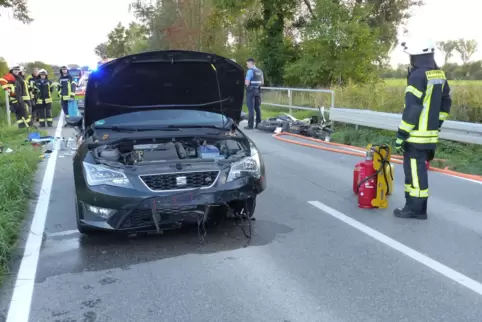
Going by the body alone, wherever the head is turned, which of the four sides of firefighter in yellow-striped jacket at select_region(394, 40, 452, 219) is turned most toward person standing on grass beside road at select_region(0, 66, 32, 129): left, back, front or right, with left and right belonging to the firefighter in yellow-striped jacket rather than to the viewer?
front

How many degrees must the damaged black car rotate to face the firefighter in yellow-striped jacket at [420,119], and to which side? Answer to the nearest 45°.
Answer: approximately 90° to its left

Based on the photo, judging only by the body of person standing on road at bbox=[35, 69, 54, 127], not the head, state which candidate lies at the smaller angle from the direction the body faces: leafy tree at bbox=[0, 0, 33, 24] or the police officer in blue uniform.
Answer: the police officer in blue uniform

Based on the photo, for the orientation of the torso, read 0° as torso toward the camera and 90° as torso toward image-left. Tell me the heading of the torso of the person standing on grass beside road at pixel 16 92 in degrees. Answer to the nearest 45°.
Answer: approximately 315°

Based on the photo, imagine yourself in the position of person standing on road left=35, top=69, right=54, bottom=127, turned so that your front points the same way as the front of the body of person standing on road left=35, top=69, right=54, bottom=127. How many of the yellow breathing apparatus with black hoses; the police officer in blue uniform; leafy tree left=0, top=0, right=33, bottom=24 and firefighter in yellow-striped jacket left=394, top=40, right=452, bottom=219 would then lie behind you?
1

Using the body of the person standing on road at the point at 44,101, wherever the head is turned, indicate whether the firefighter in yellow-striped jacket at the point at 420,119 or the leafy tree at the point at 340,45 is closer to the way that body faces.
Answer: the firefighter in yellow-striped jacket

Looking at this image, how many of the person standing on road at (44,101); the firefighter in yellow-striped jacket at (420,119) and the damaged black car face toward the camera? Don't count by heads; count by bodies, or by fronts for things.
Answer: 2

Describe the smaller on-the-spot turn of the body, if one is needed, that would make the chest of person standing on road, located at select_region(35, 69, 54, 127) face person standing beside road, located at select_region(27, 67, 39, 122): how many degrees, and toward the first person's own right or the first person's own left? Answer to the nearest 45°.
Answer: approximately 135° to the first person's own right

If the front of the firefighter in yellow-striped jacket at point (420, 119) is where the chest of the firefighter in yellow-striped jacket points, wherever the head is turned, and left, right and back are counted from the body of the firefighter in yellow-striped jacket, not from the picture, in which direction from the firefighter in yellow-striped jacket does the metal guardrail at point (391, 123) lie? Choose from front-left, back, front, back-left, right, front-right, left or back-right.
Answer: front-right

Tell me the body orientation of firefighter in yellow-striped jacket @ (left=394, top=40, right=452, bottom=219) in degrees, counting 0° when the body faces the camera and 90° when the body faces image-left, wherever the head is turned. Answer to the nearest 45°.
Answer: approximately 135°

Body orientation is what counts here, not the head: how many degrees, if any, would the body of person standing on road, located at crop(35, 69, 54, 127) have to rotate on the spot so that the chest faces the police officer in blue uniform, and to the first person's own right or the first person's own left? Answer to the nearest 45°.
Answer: approximately 45° to the first person's own left

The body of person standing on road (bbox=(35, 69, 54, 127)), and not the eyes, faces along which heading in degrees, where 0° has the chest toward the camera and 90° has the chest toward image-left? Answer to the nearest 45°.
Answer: approximately 0°
